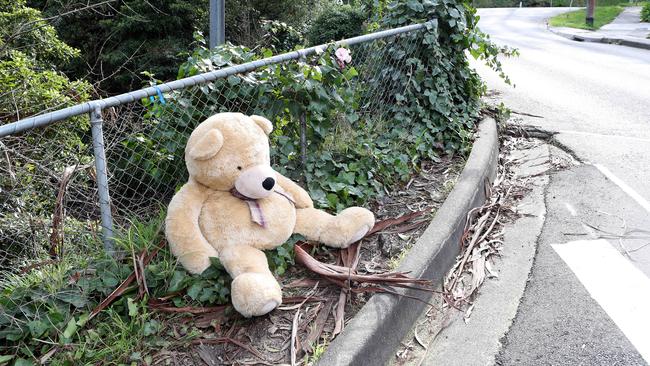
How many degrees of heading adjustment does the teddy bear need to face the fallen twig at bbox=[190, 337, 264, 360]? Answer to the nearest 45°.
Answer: approximately 45° to its right

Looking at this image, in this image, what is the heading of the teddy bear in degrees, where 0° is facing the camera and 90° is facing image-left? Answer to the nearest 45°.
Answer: approximately 315°

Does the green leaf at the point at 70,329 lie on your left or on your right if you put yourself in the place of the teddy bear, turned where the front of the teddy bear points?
on your right

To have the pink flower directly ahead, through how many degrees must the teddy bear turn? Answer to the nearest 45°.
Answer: approximately 90° to its left

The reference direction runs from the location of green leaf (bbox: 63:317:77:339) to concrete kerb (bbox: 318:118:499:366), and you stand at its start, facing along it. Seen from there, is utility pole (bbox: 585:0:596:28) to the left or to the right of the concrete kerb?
left

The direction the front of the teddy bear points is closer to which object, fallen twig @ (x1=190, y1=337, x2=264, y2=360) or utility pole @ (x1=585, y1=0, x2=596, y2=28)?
the fallen twig

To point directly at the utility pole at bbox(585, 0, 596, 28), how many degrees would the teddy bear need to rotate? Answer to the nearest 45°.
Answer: approximately 90° to its left

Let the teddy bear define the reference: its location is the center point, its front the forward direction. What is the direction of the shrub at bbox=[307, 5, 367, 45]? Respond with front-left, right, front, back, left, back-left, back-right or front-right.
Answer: back-left

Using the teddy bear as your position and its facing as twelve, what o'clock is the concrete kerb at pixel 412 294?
The concrete kerb is roughly at 11 o'clock from the teddy bear.

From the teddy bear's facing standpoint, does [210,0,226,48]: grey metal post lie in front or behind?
behind

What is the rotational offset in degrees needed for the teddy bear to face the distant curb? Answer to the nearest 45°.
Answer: approximately 90° to its left
